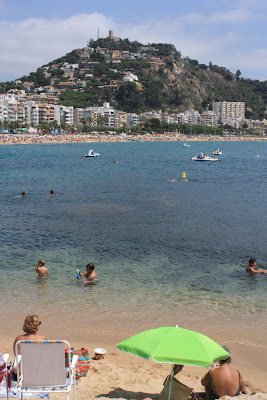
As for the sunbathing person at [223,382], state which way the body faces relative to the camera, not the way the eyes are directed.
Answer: away from the camera

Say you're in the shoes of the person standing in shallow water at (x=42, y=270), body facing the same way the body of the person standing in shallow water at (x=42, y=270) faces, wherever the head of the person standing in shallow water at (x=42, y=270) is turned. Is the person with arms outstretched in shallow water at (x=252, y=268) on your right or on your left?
on your right

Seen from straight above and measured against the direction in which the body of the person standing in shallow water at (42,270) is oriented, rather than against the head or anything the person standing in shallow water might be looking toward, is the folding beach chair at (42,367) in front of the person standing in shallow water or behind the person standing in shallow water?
behind

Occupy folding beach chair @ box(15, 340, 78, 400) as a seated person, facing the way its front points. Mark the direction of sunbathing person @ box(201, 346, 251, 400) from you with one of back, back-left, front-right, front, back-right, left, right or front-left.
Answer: right

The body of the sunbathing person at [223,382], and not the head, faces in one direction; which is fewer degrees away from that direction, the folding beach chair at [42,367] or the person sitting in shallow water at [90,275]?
the person sitting in shallow water

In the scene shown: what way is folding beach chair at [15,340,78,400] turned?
away from the camera

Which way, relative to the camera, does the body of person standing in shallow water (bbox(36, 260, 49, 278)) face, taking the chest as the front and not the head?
away from the camera
